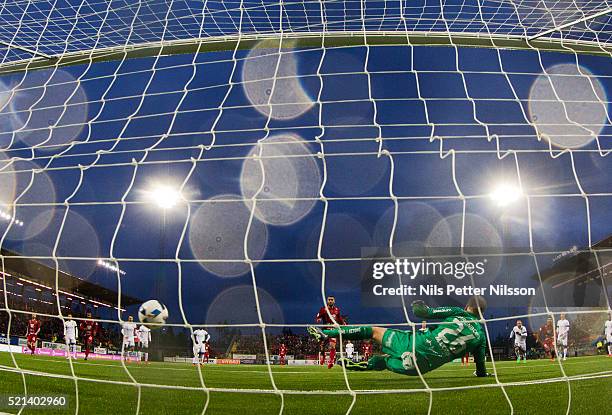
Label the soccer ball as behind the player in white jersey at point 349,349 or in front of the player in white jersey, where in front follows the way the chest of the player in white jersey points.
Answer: in front

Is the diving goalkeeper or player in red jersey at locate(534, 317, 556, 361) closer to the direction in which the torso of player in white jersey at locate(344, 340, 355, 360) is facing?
the diving goalkeeper

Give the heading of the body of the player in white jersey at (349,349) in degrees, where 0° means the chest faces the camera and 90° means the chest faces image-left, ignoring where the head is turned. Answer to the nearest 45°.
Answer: approximately 0°

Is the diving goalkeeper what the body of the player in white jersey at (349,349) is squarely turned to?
yes

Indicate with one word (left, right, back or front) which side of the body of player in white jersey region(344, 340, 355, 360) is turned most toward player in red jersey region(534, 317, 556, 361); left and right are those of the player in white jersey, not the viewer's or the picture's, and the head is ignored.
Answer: left
